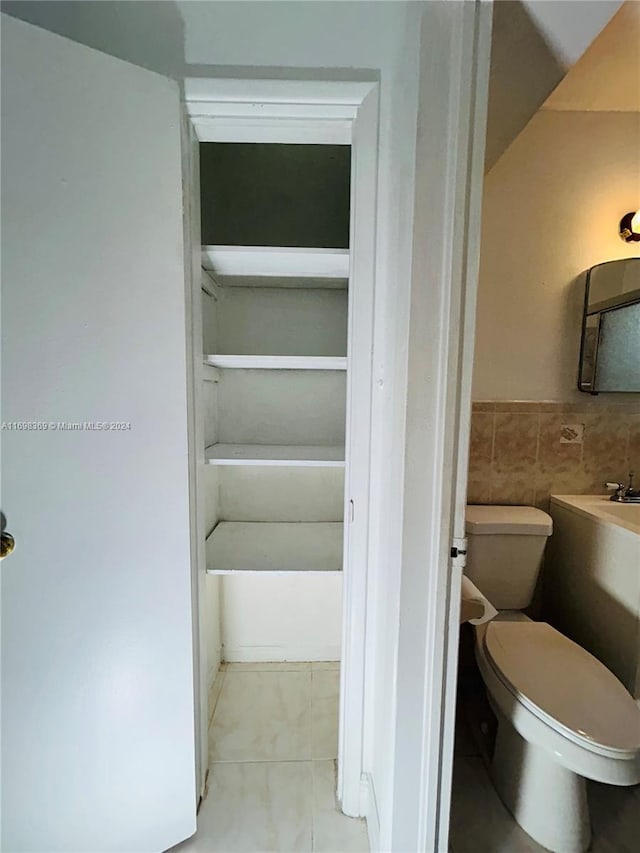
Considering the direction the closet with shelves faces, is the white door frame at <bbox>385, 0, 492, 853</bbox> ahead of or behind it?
ahead

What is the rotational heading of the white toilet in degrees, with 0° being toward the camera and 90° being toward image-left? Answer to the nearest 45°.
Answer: approximately 315°

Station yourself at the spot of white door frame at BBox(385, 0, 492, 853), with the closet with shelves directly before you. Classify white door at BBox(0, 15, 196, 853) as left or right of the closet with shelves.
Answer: left

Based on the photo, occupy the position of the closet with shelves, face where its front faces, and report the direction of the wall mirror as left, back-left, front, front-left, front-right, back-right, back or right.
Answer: left

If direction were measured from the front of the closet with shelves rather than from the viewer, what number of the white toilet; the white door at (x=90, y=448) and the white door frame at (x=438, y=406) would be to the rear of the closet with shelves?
0

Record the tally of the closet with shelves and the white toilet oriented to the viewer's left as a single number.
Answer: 0

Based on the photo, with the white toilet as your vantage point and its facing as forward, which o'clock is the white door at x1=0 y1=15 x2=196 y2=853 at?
The white door is roughly at 3 o'clock from the white toilet.

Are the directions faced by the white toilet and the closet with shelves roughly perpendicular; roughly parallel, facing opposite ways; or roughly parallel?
roughly parallel

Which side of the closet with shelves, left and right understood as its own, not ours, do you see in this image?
front

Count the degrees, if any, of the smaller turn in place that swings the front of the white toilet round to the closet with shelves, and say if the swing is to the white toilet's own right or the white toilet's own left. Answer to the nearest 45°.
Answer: approximately 135° to the white toilet's own right
